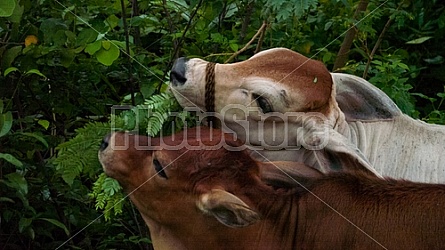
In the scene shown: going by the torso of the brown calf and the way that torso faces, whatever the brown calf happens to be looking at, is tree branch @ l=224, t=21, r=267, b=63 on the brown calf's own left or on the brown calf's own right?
on the brown calf's own right

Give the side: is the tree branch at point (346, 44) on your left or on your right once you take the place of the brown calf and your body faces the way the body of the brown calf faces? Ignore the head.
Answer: on your right

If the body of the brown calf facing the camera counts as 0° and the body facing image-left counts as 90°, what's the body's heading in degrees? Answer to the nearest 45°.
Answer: approximately 90°
